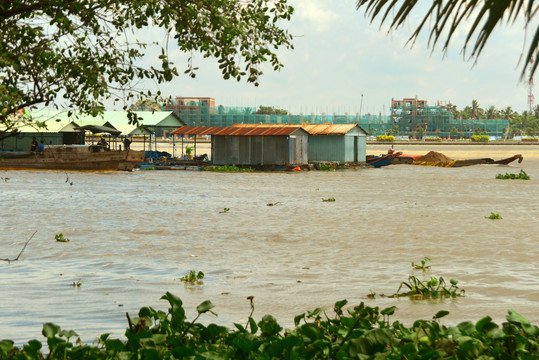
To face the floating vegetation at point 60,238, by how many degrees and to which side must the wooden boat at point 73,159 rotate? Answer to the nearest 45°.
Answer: approximately 90° to its right

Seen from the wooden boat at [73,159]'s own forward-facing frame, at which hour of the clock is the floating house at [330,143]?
The floating house is roughly at 12 o'clock from the wooden boat.

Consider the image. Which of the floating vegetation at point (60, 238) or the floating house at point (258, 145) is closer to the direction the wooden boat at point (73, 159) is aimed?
the floating house

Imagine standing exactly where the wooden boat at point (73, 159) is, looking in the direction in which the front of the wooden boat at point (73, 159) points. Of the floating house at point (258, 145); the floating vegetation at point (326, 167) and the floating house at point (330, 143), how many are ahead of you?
3

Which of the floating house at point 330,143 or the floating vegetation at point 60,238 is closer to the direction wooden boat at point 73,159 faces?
the floating house

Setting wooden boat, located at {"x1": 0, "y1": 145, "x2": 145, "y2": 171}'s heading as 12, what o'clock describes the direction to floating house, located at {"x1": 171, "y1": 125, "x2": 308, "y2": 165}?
The floating house is roughly at 12 o'clock from the wooden boat.

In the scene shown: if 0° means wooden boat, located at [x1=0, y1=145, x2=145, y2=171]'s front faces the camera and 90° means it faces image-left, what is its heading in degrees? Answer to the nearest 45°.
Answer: approximately 270°

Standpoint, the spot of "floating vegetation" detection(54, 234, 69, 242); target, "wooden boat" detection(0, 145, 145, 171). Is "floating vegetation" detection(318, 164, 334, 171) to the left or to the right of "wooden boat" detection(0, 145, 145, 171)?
right

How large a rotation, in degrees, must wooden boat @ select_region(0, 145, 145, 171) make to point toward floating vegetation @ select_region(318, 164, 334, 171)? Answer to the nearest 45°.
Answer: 0° — it already faces it
